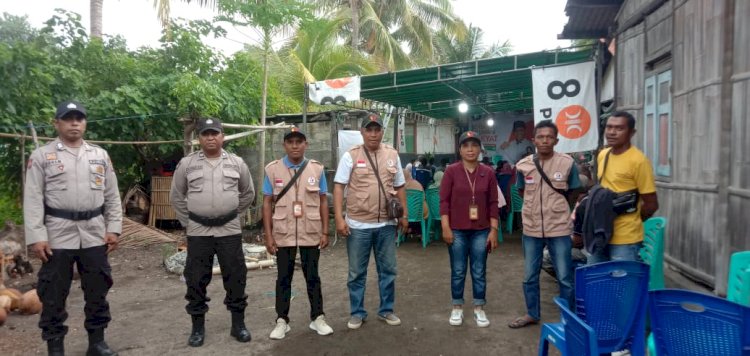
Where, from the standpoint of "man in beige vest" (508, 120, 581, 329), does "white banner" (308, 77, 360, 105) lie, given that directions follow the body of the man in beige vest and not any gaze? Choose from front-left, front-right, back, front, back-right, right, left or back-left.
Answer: back-right

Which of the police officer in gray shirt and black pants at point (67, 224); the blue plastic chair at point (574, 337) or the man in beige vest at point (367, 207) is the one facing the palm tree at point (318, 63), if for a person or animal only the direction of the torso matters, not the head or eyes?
the blue plastic chair

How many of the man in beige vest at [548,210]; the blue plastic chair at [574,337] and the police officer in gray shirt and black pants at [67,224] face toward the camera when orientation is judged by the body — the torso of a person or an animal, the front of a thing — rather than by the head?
2

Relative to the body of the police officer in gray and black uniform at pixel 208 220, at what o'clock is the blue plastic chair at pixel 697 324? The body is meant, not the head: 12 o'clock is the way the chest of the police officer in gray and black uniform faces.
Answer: The blue plastic chair is roughly at 11 o'clock from the police officer in gray and black uniform.

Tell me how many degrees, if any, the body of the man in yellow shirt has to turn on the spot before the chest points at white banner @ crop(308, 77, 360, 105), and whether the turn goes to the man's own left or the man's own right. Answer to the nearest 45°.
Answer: approximately 90° to the man's own right

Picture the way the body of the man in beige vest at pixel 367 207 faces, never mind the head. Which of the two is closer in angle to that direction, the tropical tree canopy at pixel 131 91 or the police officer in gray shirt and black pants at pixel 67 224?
the police officer in gray shirt and black pants

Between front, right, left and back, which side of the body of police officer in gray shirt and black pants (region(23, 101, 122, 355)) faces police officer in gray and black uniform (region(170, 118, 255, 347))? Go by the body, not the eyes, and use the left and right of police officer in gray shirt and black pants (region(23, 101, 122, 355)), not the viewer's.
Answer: left

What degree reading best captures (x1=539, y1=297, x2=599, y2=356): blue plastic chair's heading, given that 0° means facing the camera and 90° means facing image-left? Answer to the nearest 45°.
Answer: approximately 135°

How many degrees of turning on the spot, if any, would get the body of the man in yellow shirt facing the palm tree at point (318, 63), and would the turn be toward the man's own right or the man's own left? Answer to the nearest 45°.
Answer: approximately 90° to the man's own right
